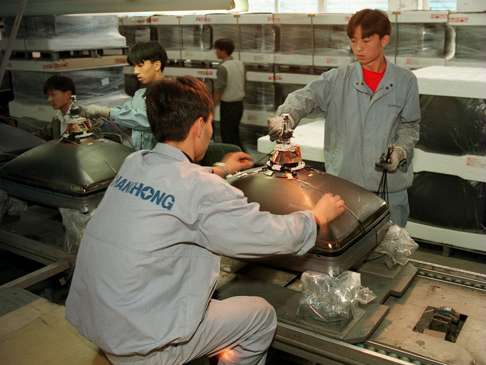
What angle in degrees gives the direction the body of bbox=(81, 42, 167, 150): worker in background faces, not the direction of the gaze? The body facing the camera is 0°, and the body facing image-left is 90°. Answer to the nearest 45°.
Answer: approximately 45°

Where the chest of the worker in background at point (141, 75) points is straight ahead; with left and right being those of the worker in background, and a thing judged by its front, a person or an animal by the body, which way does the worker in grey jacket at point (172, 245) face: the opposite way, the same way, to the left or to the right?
the opposite way

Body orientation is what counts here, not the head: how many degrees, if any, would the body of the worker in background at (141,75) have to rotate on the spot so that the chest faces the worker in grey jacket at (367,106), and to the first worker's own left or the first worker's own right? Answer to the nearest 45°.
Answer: approximately 90° to the first worker's own left

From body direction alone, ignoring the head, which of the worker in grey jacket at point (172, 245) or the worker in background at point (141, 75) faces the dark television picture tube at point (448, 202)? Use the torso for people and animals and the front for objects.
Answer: the worker in grey jacket

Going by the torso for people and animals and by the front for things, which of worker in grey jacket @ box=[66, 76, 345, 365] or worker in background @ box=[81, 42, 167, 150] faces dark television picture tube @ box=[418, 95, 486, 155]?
the worker in grey jacket

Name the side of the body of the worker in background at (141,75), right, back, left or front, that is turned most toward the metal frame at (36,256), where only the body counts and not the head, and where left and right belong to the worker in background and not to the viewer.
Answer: front

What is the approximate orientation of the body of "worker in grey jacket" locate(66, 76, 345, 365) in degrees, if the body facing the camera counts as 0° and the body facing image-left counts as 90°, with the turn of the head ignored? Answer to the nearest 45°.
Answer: approximately 225°

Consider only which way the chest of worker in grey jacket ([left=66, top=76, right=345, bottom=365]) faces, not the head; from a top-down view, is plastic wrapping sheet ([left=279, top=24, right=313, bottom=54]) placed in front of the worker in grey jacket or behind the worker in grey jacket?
in front

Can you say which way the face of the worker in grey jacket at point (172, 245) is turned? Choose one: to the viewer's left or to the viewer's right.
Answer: to the viewer's right

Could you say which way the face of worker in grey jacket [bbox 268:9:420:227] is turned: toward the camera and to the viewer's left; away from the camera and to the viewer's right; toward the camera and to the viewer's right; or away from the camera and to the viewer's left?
toward the camera and to the viewer's left

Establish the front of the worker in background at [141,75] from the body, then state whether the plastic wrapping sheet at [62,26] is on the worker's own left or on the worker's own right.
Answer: on the worker's own right

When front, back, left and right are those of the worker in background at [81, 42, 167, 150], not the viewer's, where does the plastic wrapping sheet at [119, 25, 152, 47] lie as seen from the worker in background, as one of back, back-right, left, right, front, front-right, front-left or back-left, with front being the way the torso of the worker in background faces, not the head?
back-right

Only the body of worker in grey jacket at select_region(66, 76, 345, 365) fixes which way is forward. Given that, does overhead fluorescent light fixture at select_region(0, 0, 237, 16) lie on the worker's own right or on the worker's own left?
on the worker's own left

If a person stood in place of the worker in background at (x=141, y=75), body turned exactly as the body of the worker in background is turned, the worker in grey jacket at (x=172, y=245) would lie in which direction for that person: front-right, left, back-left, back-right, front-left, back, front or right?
front-left

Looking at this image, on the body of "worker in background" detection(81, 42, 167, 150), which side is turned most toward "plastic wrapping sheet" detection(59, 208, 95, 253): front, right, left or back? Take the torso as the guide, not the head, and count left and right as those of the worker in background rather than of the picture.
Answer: front

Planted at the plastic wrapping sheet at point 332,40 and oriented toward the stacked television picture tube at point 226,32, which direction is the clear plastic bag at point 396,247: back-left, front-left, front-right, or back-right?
back-left
